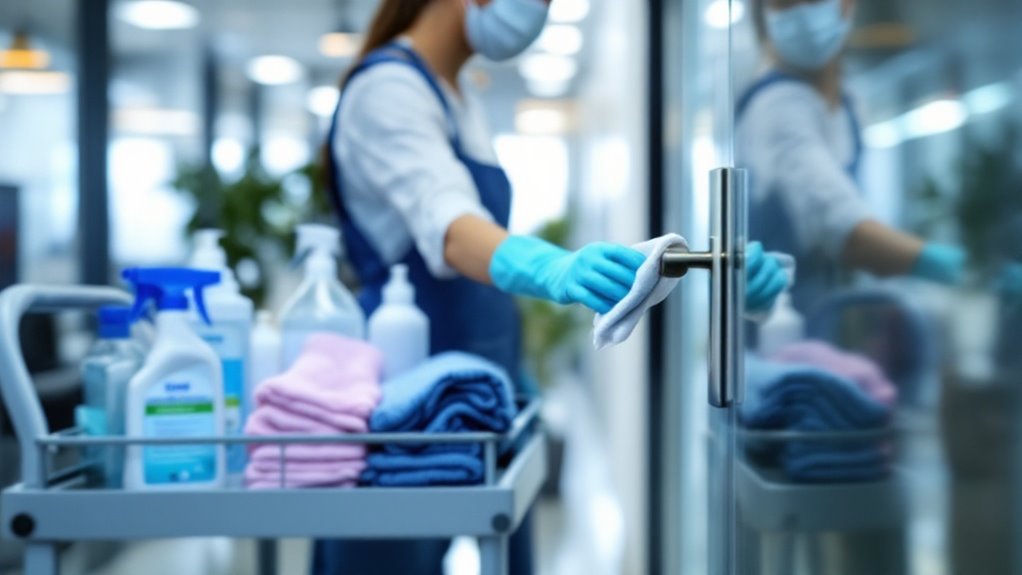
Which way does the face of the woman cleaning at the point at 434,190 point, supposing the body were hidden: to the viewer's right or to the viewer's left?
to the viewer's right

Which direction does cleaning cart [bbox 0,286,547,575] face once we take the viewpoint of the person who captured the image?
facing to the right of the viewer

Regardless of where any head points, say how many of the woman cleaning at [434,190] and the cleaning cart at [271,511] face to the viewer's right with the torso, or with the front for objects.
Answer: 2

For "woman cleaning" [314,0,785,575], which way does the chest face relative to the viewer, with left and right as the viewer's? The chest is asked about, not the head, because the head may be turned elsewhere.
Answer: facing to the right of the viewer
